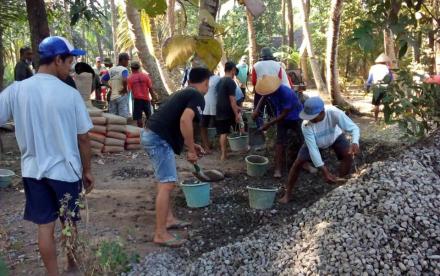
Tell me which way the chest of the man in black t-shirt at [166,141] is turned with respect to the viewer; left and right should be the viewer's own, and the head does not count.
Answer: facing to the right of the viewer

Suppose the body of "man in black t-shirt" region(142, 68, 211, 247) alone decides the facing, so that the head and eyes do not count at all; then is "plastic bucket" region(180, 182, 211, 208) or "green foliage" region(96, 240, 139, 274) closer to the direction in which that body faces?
the plastic bucket

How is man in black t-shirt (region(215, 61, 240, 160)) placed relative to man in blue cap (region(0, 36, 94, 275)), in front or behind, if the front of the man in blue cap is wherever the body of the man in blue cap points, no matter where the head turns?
in front

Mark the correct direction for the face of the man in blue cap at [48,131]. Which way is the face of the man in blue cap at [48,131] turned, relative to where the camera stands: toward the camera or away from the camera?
away from the camera

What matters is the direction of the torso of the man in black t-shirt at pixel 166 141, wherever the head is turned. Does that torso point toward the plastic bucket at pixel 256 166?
no

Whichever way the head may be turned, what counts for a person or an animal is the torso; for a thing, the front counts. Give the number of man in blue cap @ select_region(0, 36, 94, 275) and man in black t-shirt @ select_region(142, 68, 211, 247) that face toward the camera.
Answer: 0

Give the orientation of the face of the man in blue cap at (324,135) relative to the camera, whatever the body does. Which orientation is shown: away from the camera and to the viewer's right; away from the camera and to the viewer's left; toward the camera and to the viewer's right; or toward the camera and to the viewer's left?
toward the camera and to the viewer's left

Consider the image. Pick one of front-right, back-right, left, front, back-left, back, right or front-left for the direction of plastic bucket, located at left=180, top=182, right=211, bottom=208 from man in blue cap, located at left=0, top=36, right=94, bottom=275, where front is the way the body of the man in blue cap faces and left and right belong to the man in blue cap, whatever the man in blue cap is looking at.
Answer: front

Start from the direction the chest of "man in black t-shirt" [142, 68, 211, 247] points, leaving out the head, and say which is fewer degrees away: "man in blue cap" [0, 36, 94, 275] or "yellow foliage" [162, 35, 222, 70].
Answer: the yellow foliage

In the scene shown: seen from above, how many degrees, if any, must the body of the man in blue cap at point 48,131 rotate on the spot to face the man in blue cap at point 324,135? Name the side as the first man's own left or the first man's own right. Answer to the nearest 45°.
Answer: approximately 45° to the first man's own right

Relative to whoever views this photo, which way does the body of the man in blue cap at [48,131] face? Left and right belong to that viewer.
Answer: facing away from the viewer and to the right of the viewer

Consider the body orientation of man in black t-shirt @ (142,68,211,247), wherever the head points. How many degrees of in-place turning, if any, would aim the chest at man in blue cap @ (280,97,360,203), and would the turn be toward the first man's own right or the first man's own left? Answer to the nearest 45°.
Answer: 0° — they already face them

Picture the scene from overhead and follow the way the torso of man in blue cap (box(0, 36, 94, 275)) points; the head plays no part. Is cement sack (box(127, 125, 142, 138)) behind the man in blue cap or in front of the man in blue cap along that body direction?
in front

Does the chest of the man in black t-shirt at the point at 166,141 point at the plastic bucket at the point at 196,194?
no

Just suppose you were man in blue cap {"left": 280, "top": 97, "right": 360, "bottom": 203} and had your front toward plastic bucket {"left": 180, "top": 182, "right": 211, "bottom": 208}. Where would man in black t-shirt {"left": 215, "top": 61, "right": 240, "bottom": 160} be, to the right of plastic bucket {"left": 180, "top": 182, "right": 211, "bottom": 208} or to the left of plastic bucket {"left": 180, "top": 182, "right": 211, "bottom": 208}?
right

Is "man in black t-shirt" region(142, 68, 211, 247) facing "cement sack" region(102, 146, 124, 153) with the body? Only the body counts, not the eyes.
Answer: no
